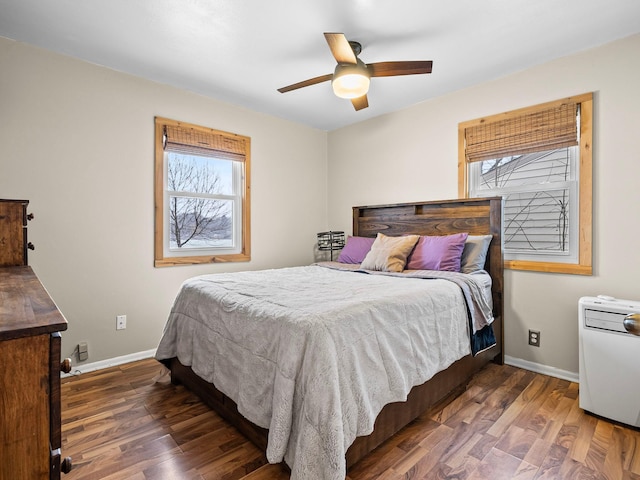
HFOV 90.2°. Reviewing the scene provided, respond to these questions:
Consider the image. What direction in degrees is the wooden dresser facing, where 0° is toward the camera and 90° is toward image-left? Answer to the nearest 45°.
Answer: approximately 270°

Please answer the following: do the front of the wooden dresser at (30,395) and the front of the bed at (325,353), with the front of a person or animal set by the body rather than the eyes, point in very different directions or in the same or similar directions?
very different directions

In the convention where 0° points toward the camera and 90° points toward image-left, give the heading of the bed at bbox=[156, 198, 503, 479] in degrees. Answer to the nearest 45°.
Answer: approximately 45°

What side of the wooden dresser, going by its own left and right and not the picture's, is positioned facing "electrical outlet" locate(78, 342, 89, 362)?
left

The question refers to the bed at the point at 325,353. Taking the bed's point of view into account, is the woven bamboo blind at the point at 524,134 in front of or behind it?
behind

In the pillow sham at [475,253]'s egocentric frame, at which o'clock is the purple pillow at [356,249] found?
The purple pillow is roughly at 2 o'clock from the pillow sham.

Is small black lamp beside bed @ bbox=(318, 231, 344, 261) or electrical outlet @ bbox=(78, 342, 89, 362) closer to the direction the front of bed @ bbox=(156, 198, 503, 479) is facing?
the electrical outlet
